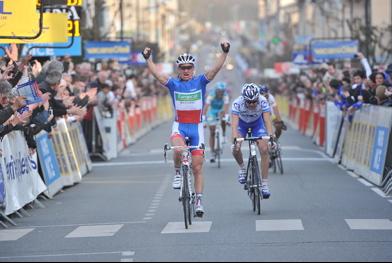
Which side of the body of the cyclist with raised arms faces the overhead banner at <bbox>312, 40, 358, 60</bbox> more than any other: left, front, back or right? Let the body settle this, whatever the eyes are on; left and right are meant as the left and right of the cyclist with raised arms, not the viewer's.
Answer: back

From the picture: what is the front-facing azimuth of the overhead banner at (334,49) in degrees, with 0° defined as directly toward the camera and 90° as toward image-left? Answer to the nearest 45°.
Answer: approximately 0°

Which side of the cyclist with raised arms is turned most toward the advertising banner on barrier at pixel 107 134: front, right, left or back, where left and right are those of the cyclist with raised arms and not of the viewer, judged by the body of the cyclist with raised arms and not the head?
back

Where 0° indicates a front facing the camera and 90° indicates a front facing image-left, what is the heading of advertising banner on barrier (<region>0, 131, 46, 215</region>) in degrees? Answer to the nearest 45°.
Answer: approximately 315°

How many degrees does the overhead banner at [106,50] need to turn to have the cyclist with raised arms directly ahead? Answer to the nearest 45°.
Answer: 0° — it already faces them
